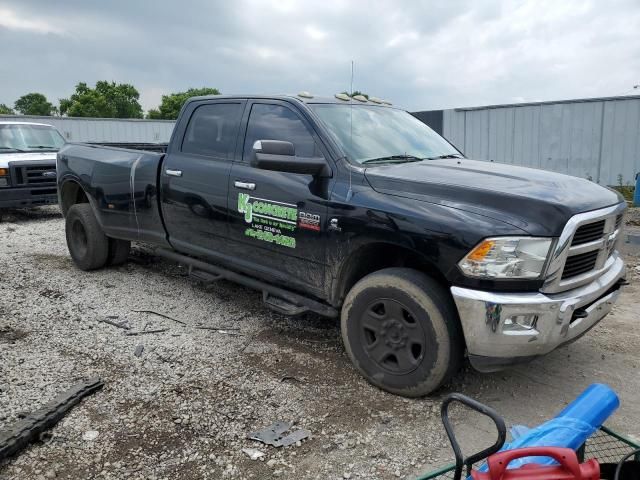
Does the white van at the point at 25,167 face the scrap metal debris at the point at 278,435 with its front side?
yes

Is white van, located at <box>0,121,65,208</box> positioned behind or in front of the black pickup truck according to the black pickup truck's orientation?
behind

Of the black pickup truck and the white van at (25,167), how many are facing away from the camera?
0

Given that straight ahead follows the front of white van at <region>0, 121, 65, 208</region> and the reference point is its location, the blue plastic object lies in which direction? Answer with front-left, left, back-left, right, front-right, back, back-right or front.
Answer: front

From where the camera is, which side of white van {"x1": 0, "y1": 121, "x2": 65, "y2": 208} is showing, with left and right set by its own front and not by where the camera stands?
front

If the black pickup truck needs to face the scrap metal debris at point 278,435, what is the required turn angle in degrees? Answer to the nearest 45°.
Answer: approximately 90° to its right

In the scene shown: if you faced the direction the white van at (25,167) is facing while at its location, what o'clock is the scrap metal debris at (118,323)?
The scrap metal debris is roughly at 12 o'clock from the white van.

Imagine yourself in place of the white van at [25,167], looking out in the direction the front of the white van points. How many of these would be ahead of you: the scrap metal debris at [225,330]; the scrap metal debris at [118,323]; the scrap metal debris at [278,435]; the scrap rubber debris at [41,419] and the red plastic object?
5

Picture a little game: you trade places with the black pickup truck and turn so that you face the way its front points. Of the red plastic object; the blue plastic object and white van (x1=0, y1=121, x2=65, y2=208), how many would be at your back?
1

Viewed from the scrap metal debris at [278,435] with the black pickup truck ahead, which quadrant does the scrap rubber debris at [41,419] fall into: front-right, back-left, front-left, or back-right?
back-left

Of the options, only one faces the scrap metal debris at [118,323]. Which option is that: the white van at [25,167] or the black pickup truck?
the white van

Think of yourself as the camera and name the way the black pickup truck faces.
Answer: facing the viewer and to the right of the viewer

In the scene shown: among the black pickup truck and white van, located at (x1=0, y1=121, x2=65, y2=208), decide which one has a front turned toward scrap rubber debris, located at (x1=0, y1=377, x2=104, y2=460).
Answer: the white van

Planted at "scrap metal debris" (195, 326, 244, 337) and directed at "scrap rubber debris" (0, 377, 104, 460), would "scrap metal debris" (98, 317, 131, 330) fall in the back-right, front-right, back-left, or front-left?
front-right

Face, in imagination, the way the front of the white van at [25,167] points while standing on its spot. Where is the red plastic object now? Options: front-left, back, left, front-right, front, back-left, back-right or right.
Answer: front
